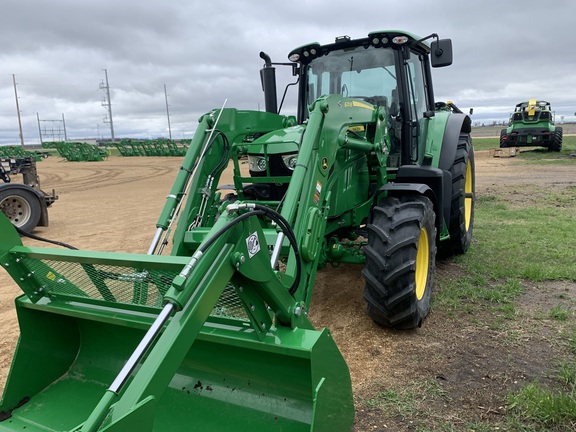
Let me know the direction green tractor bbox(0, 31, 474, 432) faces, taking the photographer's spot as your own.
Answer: facing the viewer and to the left of the viewer

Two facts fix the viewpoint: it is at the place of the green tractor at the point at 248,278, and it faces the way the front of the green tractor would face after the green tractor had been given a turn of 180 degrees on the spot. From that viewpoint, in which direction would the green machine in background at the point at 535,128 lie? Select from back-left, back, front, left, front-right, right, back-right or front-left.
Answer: front
